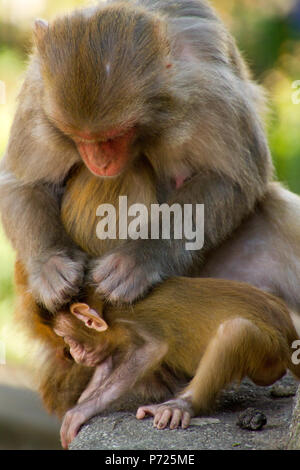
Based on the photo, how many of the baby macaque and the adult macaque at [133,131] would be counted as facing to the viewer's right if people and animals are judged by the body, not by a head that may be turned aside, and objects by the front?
0

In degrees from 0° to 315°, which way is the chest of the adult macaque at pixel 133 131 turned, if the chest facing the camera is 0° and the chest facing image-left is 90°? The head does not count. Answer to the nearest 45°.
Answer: approximately 45°

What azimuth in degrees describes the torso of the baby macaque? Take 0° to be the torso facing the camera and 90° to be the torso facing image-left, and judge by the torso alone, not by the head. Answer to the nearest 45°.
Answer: approximately 90°
